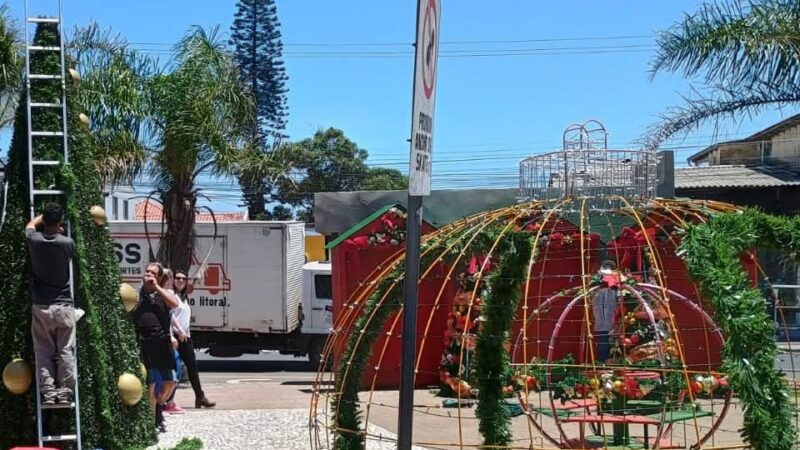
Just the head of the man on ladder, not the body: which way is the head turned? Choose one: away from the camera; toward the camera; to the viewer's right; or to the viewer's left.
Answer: away from the camera

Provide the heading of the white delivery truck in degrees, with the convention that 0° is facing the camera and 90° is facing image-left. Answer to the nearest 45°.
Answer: approximately 270°

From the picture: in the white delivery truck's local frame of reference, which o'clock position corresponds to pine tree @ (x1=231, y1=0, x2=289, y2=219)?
The pine tree is roughly at 9 o'clock from the white delivery truck.

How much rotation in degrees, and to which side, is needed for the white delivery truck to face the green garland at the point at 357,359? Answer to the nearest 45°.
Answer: approximately 90° to its right

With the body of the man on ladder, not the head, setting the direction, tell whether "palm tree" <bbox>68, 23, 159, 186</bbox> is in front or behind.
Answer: in front

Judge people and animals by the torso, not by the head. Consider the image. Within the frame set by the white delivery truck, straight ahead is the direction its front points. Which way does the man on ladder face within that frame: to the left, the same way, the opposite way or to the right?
to the left

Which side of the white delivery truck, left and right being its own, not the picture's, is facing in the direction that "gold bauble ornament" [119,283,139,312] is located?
right

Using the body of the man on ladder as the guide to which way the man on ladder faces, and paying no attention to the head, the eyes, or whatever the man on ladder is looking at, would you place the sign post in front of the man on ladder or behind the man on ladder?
behind

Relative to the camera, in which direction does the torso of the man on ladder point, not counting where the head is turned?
away from the camera

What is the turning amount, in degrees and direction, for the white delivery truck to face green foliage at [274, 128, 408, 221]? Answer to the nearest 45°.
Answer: approximately 90° to its left

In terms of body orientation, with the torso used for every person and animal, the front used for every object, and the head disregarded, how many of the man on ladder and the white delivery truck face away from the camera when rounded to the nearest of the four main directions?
1

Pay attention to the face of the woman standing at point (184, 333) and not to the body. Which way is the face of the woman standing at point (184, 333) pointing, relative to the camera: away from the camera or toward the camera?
toward the camera

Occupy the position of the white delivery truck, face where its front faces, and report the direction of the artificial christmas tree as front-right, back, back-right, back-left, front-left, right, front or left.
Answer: right

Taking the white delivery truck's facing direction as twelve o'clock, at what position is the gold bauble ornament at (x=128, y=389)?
The gold bauble ornament is roughly at 3 o'clock from the white delivery truck.

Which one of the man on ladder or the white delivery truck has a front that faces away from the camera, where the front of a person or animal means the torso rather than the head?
the man on ladder

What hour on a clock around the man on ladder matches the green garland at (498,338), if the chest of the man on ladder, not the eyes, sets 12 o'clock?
The green garland is roughly at 4 o'clock from the man on ladder.
